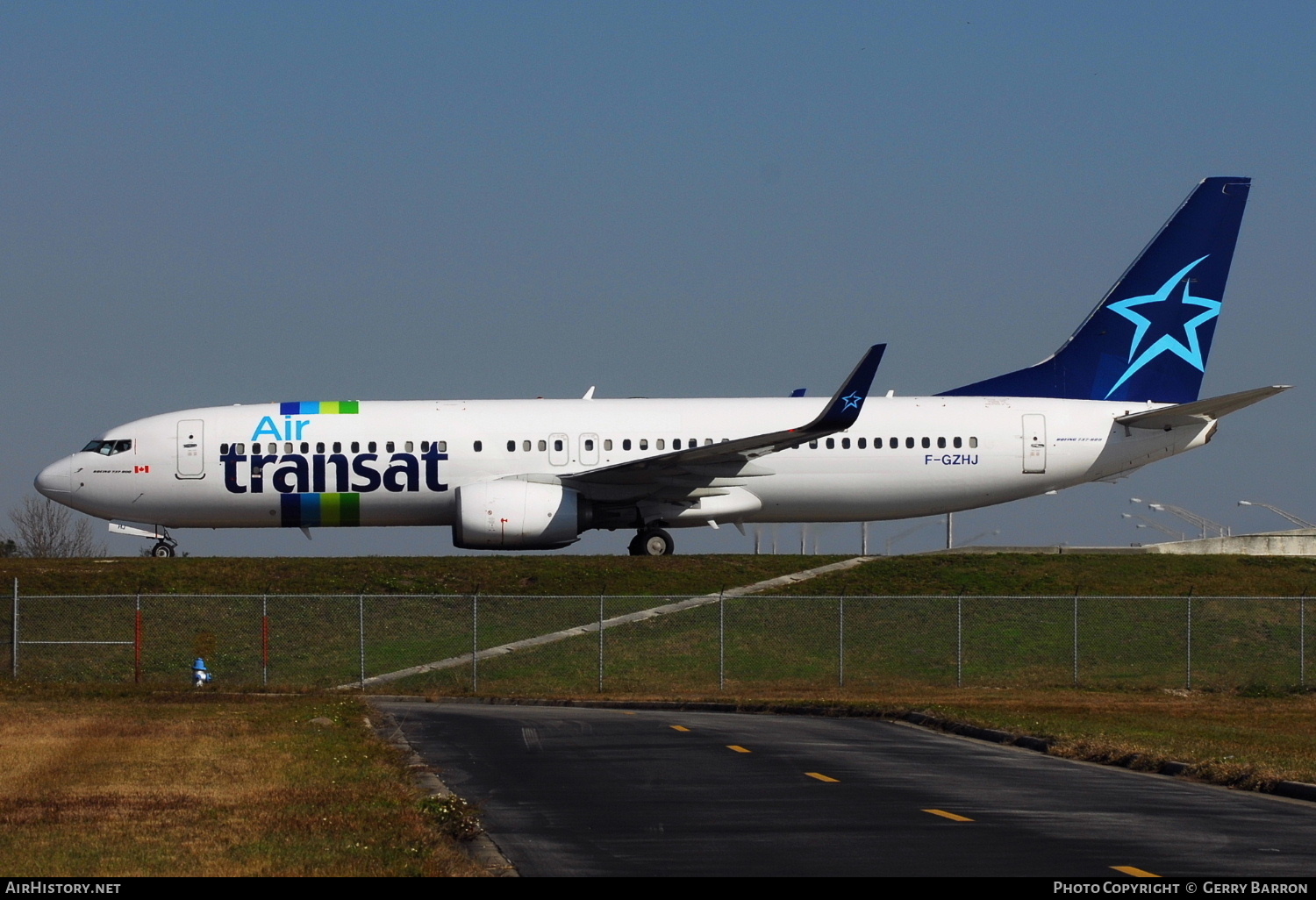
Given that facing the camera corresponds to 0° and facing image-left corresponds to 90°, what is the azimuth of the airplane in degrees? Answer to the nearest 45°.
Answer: approximately 90°

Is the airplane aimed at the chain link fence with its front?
no
